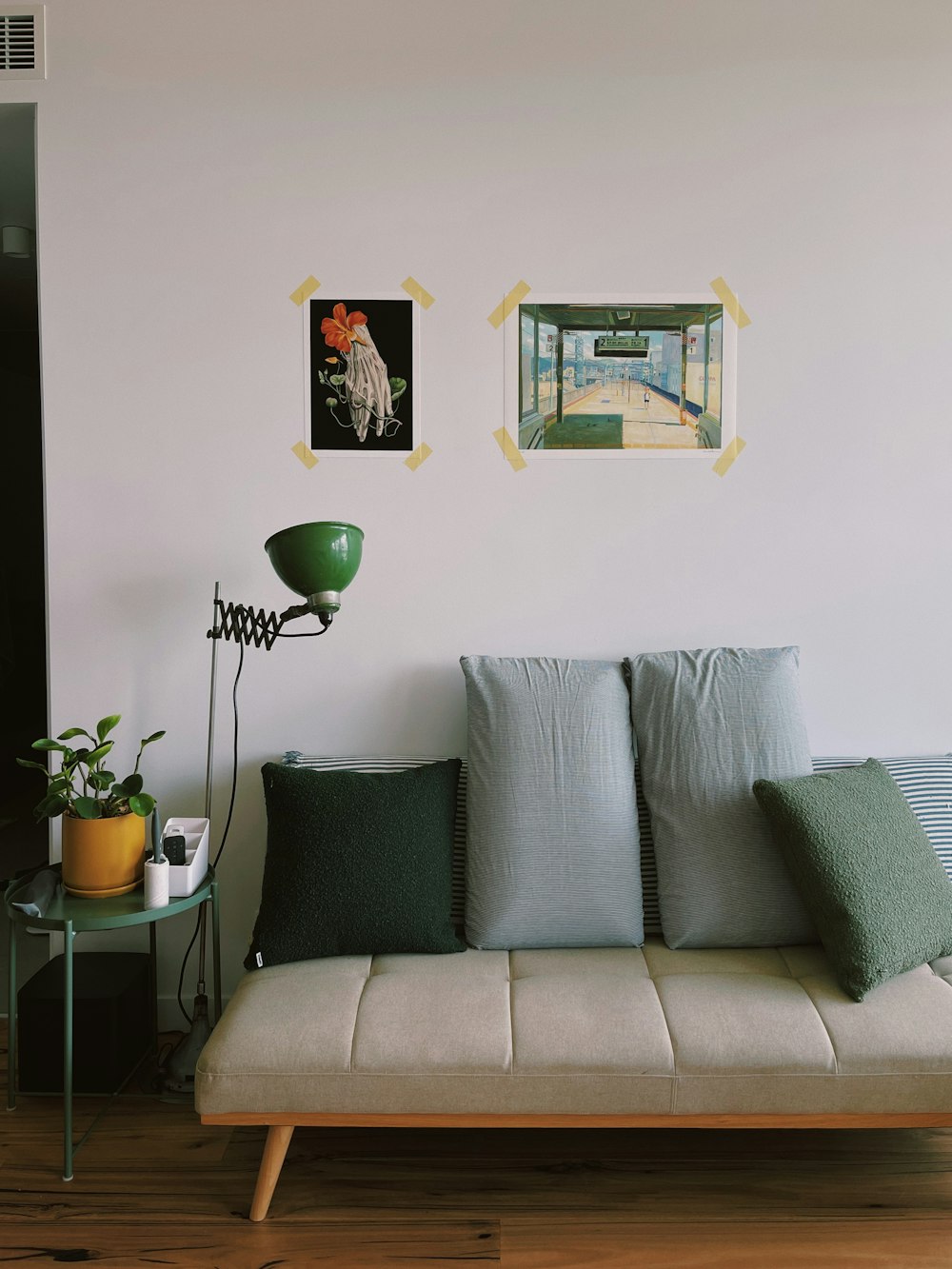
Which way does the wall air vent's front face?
toward the camera

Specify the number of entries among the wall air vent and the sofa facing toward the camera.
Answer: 2

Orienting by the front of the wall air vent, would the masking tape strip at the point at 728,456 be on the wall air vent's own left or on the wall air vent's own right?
on the wall air vent's own left

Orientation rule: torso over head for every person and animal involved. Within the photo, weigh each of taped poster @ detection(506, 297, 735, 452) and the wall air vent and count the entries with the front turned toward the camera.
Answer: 2

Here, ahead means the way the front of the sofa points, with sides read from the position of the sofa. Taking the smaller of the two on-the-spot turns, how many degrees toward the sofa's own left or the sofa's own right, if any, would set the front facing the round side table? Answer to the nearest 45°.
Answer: approximately 90° to the sofa's own right

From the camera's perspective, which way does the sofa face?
toward the camera

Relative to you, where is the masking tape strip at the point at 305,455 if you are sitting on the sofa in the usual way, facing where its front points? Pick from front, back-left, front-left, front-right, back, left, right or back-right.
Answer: back-right
